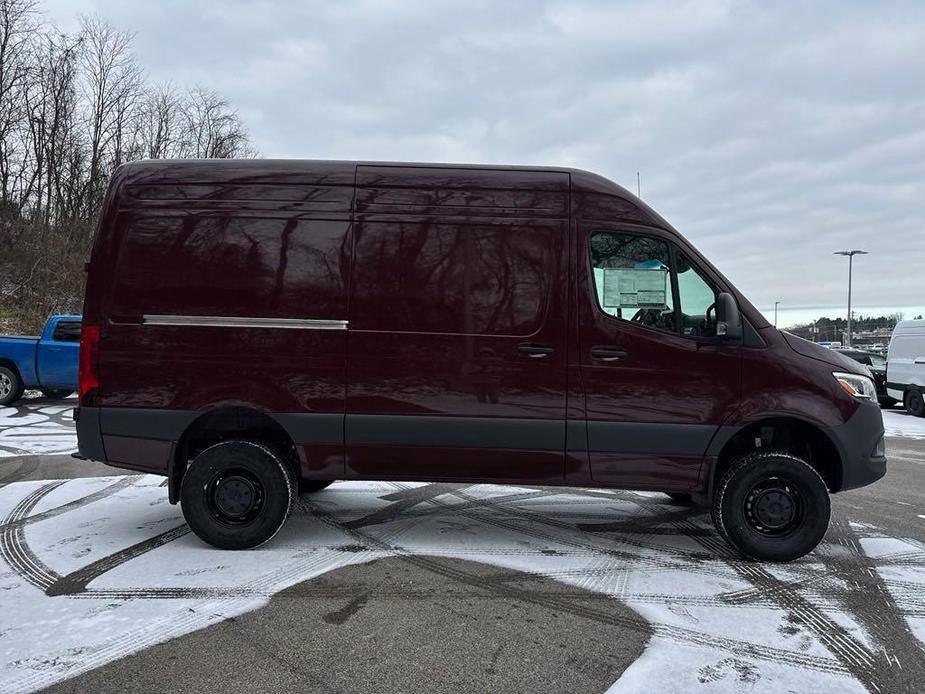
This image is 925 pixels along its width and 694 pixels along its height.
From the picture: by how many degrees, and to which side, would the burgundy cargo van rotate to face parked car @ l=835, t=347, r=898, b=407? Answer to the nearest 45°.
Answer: approximately 45° to its left

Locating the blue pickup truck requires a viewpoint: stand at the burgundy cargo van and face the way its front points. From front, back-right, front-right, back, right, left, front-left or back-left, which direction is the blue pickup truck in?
back-left

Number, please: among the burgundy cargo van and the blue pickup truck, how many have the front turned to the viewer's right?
2

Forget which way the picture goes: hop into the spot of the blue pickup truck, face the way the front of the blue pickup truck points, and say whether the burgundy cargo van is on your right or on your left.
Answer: on your right

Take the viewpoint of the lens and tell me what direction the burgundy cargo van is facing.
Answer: facing to the right of the viewer

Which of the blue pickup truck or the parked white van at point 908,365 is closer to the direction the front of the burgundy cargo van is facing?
the parked white van

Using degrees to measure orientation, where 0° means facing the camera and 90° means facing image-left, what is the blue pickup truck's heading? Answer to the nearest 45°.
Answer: approximately 270°

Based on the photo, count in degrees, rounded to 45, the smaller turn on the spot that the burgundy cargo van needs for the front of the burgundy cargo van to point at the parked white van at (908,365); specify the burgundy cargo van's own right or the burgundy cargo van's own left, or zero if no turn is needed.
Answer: approximately 45° to the burgundy cargo van's own left
